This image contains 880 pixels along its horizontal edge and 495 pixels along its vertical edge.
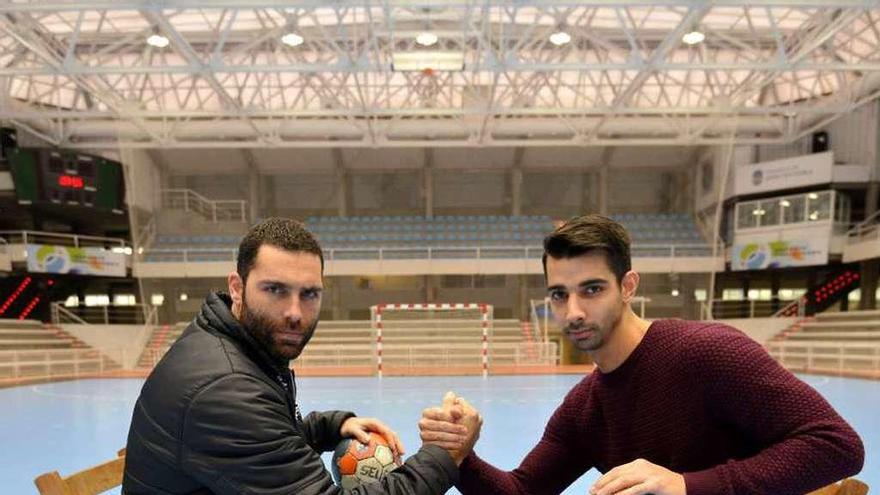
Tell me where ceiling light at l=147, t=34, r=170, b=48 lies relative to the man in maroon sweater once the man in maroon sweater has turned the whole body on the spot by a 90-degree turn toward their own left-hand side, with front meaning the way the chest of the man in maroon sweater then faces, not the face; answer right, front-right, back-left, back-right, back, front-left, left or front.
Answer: back

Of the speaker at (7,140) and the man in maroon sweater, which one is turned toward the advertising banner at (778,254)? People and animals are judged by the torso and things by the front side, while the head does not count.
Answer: the speaker

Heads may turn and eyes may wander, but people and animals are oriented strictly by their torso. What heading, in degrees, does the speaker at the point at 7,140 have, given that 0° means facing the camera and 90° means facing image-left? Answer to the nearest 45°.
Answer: approximately 315°

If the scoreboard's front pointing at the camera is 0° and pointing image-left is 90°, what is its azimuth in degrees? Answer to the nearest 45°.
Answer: approximately 315°

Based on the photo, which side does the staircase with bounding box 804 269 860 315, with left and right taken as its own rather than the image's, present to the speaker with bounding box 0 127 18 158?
front

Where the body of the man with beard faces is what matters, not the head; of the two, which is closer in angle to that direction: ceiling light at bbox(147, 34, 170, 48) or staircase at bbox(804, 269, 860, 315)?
the staircase

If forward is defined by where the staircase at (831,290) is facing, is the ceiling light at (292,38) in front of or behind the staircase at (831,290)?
in front

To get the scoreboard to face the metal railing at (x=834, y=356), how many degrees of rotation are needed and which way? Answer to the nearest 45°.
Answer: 0° — it already faces it

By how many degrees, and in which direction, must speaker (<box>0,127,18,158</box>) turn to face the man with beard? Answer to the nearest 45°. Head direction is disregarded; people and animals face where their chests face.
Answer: approximately 45° to its right

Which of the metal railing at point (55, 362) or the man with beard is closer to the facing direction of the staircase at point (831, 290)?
the metal railing

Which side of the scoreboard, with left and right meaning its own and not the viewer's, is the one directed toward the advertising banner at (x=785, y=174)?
front

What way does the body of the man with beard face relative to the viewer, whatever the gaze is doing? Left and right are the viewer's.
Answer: facing to the right of the viewer
